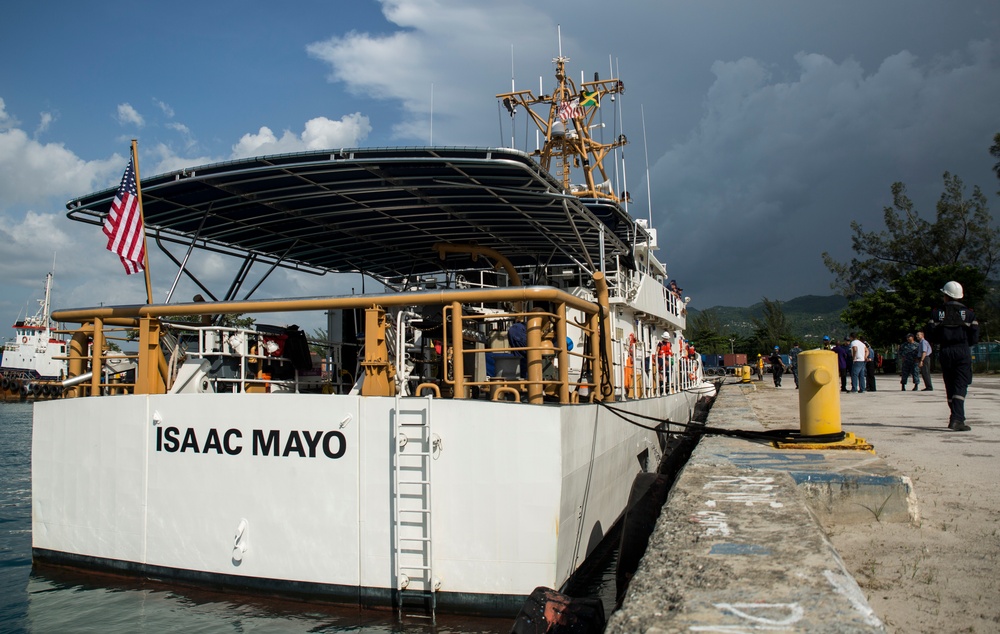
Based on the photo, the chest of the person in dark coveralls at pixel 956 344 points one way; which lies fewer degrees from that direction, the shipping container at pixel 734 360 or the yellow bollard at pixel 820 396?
the shipping container

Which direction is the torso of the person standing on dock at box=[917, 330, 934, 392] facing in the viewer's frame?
to the viewer's left

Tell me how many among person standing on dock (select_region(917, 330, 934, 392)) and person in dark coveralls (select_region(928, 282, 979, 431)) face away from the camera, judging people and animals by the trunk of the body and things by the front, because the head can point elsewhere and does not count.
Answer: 1

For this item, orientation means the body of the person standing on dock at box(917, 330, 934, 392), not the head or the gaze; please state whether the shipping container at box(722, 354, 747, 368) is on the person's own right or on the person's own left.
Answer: on the person's own right

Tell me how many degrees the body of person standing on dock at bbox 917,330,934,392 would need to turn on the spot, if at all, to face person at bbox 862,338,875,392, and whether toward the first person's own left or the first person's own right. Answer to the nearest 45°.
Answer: approximately 45° to the first person's own right

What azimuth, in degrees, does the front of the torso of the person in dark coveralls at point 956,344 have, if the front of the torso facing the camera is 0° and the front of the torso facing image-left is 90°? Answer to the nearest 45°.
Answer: approximately 180°

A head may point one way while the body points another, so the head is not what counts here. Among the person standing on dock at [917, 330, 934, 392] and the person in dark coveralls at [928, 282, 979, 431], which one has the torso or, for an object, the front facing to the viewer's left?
the person standing on dock at [917, 330, 934, 392]

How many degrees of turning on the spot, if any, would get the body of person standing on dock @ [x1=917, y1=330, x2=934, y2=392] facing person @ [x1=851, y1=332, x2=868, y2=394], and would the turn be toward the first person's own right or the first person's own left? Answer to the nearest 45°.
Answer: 0° — they already face them

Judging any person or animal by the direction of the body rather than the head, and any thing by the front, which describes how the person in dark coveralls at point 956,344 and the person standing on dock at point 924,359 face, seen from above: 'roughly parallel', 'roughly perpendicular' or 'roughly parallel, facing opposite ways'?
roughly perpendicular
